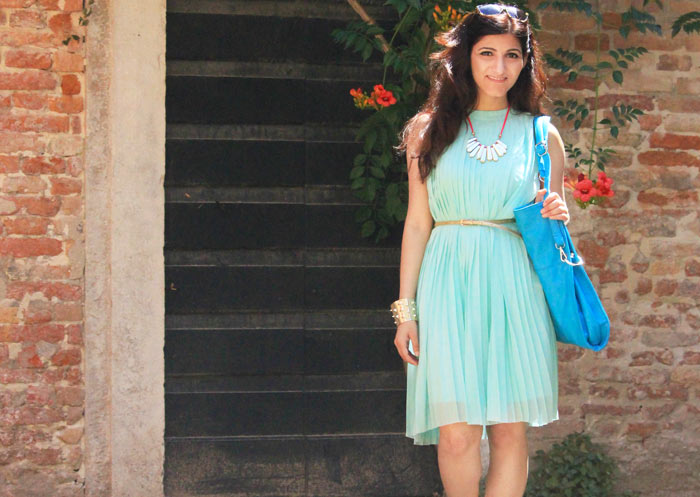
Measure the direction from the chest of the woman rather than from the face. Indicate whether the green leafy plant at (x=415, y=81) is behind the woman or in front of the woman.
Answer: behind

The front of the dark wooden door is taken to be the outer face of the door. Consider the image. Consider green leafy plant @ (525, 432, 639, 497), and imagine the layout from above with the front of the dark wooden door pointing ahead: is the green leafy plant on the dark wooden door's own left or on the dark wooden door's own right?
on the dark wooden door's own left

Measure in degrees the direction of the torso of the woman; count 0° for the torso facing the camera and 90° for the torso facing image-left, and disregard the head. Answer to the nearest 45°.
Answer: approximately 0°

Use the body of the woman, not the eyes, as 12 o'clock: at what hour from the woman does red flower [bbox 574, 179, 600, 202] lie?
The red flower is roughly at 7 o'clock from the woman.

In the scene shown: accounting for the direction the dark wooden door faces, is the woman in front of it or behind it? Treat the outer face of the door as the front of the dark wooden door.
in front

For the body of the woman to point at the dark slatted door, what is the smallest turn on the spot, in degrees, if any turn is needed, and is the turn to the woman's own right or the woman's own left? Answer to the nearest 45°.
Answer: approximately 135° to the woman's own right

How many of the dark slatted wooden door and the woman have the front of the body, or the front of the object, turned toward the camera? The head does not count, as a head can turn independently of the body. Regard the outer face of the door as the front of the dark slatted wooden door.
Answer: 2

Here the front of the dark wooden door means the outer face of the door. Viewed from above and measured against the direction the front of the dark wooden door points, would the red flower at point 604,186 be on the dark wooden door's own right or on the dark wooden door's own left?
on the dark wooden door's own left

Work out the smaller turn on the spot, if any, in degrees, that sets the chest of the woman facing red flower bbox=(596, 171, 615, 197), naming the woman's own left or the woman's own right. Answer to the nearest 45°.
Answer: approximately 135° to the woman's own left
